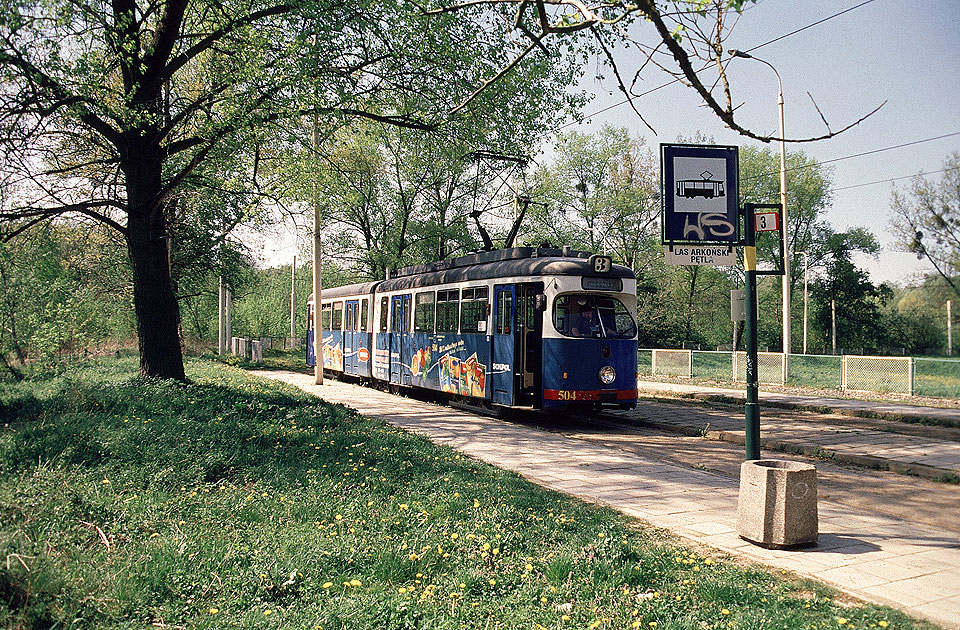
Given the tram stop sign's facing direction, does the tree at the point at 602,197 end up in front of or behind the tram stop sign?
behind

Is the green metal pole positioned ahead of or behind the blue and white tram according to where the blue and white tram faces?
ahead

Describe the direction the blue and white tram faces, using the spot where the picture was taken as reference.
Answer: facing the viewer and to the right of the viewer

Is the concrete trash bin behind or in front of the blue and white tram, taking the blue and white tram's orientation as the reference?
in front

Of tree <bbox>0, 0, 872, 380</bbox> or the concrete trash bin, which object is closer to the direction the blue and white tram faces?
the concrete trash bin

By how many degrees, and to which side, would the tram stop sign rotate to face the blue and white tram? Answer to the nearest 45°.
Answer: approximately 135° to its right

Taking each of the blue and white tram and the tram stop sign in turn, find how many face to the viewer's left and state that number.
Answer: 0

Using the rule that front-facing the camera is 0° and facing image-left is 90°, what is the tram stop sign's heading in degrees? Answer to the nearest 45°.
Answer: approximately 0°

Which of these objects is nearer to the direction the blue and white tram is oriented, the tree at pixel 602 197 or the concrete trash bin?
the concrete trash bin
